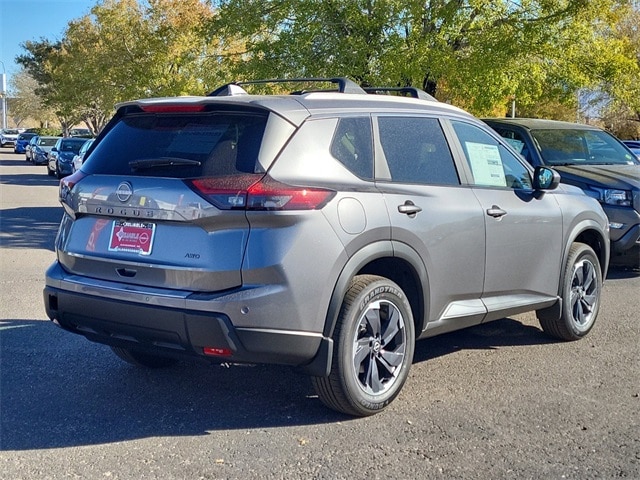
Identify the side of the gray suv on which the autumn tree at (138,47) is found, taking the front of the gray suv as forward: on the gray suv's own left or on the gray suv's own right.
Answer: on the gray suv's own left

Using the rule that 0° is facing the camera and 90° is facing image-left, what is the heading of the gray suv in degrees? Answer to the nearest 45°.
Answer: approximately 225°

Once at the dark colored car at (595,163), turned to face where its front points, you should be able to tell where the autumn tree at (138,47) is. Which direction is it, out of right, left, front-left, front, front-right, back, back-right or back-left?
back

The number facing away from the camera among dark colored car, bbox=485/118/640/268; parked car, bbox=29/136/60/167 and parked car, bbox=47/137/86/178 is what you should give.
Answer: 0

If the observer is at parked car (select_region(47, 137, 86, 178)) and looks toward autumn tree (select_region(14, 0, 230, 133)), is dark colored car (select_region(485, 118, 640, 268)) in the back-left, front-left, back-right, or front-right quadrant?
back-right

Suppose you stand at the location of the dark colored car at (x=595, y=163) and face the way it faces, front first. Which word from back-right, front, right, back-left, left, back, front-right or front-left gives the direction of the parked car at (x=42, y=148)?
back

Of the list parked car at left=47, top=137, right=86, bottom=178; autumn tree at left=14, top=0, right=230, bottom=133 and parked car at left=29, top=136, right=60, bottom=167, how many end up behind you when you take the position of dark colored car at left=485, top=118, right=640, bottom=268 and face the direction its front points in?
3

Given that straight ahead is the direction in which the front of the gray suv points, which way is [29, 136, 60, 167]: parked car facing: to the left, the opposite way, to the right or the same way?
the opposite way

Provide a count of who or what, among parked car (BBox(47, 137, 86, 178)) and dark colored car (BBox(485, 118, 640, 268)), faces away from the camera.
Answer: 0

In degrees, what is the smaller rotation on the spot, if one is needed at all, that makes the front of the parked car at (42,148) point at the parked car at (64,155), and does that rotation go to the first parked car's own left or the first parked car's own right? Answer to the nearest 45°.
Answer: approximately 45° to the first parked car's own left

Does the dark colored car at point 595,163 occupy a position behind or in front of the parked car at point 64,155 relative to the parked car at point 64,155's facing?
in front

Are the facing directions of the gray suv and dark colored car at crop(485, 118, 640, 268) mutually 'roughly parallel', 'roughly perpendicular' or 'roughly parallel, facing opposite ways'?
roughly perpendicular

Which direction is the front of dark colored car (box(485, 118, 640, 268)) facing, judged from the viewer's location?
facing the viewer and to the right of the viewer

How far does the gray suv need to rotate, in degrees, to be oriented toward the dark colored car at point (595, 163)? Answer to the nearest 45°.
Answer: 0° — it already faces it

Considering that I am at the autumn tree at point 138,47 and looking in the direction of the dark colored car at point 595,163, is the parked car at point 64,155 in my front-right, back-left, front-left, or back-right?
front-right
